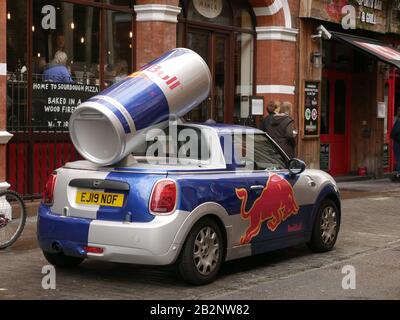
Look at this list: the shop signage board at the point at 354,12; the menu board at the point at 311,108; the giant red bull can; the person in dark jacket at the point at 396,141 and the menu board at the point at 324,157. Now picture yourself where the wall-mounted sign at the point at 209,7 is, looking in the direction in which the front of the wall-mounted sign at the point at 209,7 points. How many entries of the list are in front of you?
1

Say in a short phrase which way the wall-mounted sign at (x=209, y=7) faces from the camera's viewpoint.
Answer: facing the viewer

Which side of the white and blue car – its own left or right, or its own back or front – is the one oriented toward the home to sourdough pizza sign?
left

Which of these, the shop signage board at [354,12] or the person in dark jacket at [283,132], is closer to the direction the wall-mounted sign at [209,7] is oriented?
the person in dark jacket

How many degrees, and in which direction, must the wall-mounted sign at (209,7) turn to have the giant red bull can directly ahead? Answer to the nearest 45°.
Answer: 0° — it already faces it

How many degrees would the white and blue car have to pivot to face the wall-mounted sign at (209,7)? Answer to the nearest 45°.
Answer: approximately 45° to its left

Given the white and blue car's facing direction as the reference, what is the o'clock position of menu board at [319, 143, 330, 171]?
The menu board is roughly at 11 o'clock from the white and blue car.

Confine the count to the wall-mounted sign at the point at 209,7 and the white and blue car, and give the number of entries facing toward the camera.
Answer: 1

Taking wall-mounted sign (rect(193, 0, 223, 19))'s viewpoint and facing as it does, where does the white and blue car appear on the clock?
The white and blue car is roughly at 12 o'clock from the wall-mounted sign.

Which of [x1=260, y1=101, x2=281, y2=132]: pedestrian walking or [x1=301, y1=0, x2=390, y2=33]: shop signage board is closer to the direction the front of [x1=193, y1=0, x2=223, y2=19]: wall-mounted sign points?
the pedestrian walking

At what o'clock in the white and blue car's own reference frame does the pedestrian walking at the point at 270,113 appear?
The pedestrian walking is roughly at 11 o'clock from the white and blue car.

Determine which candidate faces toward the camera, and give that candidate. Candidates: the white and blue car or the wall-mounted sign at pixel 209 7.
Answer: the wall-mounted sign

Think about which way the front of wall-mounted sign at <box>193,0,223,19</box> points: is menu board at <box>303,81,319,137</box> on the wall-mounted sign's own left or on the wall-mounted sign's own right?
on the wall-mounted sign's own left

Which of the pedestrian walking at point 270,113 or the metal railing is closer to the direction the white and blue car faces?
the pedestrian walking

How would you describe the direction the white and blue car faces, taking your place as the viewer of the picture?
facing away from the viewer and to the right of the viewer

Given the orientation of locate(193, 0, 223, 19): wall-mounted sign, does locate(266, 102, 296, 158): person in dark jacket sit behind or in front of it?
in front

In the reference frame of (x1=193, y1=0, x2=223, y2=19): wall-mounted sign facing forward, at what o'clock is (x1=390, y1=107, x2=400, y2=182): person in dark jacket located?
The person in dark jacket is roughly at 8 o'clock from the wall-mounted sign.

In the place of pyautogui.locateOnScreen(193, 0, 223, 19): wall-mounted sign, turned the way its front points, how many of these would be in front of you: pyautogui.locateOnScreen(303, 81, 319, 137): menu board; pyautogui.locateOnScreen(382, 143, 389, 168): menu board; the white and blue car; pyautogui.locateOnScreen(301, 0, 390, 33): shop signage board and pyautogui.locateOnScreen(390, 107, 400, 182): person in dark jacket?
1
